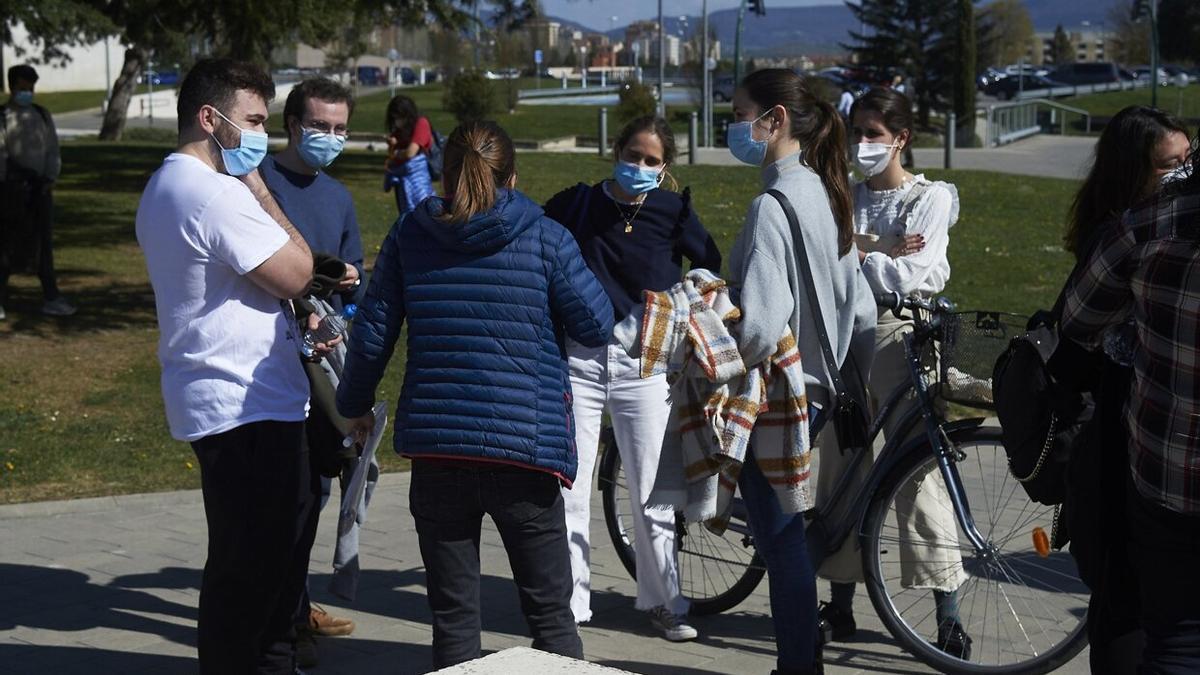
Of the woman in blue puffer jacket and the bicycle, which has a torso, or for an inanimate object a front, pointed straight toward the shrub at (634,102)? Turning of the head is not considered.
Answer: the woman in blue puffer jacket

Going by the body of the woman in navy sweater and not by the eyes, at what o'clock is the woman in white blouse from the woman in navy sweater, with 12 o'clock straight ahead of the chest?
The woman in white blouse is roughly at 9 o'clock from the woman in navy sweater.

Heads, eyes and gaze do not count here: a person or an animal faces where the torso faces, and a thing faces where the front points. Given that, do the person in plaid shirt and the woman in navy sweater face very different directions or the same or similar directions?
very different directions

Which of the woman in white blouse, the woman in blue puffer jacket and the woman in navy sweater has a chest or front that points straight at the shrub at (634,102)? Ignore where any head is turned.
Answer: the woman in blue puffer jacket

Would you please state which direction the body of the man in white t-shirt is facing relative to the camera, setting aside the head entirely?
to the viewer's right

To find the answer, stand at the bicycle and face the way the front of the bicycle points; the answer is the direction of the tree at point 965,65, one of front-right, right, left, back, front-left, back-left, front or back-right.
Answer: back-left

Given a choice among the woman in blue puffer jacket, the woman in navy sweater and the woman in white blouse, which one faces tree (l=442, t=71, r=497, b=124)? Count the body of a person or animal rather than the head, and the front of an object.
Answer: the woman in blue puffer jacket

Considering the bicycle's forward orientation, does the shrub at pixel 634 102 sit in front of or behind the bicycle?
behind

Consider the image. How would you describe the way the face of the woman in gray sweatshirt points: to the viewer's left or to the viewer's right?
to the viewer's left

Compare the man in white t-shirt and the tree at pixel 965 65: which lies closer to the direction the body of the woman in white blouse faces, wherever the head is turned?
the man in white t-shirt

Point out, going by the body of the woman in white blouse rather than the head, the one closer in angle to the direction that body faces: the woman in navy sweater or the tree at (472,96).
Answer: the woman in navy sweater

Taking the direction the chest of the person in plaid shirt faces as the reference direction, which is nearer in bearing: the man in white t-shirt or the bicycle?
the bicycle

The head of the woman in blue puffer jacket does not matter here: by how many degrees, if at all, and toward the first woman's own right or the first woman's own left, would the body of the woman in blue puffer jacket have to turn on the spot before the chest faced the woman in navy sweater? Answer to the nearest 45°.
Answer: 0° — they already face them

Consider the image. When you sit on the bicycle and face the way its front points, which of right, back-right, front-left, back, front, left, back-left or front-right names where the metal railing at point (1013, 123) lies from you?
back-left

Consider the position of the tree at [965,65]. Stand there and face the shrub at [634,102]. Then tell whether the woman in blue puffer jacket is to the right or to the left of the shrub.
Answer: left
